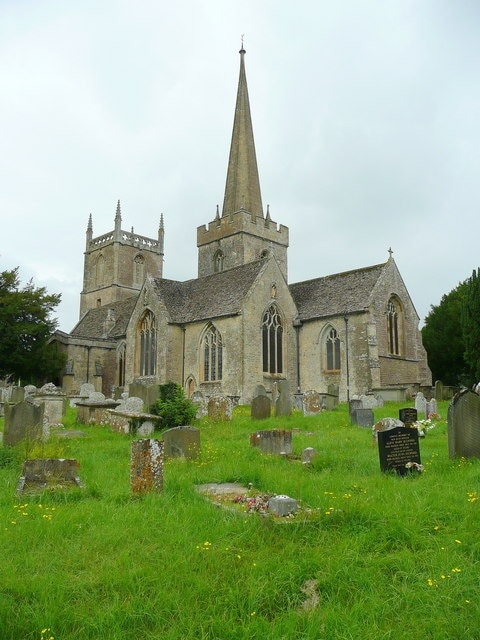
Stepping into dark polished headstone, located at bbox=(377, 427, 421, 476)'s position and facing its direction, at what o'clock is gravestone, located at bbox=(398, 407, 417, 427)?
The gravestone is roughly at 6 o'clock from the dark polished headstone.

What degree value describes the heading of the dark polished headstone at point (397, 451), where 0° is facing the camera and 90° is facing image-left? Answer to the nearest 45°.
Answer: approximately 0°

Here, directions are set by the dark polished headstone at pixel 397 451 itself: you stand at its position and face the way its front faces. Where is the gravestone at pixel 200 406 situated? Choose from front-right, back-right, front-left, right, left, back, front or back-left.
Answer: back-right

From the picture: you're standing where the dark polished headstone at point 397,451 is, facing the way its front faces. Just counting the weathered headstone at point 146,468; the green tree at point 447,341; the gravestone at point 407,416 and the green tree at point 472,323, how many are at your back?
3

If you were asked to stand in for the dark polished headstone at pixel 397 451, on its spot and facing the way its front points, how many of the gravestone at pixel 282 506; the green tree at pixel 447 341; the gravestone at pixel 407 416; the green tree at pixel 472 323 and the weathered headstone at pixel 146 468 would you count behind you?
3

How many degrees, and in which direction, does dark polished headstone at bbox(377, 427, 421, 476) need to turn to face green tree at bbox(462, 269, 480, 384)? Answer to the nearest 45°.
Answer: approximately 180°

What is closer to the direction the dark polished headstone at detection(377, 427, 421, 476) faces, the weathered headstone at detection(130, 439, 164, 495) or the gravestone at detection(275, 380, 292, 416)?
the weathered headstone

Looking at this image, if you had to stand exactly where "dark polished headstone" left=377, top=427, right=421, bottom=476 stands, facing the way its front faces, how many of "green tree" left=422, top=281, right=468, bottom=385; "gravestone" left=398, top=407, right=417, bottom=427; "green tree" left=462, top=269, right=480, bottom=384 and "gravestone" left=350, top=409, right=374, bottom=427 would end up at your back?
4

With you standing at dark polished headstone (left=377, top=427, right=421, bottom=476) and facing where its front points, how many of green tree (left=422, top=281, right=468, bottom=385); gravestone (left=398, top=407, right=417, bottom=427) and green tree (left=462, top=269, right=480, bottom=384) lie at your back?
3

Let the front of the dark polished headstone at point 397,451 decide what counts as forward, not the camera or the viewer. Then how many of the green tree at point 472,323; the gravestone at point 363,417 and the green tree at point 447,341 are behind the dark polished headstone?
3

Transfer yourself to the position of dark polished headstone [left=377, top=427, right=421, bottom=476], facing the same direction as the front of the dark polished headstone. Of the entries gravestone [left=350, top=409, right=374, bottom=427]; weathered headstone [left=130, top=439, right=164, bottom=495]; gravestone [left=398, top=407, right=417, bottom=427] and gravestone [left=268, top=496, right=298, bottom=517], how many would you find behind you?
2

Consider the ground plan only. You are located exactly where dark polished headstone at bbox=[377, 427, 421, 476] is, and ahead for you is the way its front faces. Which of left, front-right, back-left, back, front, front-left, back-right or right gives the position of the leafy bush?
back-right

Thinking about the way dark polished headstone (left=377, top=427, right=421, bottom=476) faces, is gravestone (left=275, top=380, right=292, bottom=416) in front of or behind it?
behind

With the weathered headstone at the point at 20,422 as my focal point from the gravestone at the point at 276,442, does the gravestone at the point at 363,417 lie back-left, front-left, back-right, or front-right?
back-right

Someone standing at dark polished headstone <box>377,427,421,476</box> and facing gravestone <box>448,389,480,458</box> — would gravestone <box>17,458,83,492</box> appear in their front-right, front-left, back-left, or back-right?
back-left
